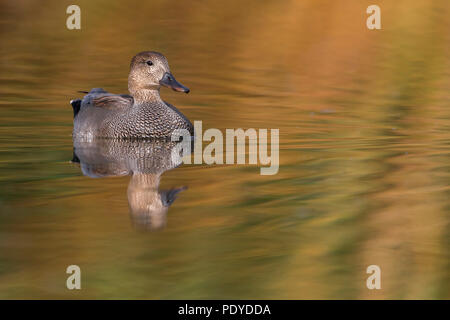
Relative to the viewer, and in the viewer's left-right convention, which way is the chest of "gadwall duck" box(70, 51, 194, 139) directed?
facing the viewer and to the right of the viewer
